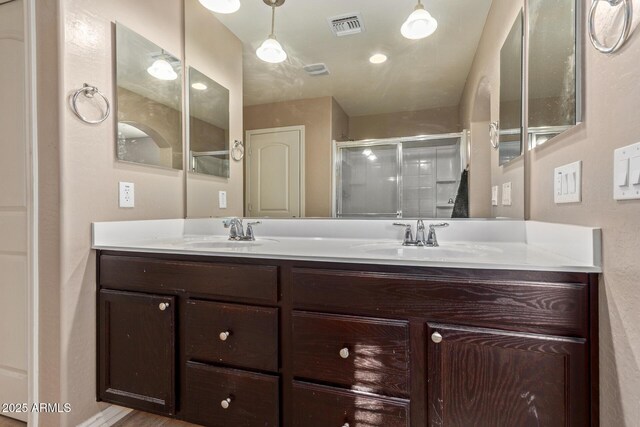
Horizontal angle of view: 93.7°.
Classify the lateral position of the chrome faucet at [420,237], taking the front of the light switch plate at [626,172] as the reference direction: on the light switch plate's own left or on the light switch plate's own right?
on the light switch plate's own right

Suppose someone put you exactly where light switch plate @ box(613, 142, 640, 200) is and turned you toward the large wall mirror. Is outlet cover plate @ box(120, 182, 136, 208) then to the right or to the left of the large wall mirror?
left

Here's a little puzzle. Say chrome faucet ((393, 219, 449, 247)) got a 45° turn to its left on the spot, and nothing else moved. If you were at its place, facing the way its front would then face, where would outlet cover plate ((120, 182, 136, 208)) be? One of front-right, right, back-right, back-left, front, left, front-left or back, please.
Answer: back-right

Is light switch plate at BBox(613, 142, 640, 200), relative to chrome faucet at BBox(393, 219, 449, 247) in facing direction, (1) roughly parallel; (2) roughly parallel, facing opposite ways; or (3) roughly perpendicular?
roughly perpendicular

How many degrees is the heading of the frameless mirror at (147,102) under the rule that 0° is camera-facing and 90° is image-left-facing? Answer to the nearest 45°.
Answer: approximately 315°

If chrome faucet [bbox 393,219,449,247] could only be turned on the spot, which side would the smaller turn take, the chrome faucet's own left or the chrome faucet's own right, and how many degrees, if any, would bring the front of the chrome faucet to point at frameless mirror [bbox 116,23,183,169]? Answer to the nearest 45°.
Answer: approximately 90° to the chrome faucet's own right

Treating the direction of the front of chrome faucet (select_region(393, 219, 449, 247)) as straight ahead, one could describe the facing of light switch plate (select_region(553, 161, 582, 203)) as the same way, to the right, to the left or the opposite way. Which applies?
to the right

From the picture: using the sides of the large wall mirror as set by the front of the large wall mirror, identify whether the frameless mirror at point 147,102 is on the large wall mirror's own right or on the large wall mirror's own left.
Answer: on the large wall mirror's own right

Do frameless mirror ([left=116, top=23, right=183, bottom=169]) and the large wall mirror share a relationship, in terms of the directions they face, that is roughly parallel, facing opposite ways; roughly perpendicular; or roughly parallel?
roughly perpendicular

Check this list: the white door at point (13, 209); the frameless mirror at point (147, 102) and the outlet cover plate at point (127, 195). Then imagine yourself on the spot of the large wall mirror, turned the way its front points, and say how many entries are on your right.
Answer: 3

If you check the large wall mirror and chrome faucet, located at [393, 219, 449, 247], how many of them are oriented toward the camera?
2

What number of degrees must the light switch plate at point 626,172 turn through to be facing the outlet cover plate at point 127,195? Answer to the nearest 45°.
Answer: approximately 45° to its right
